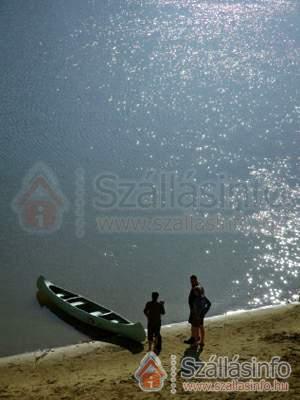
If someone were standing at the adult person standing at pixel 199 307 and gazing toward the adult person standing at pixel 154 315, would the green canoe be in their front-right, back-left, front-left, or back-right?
front-right

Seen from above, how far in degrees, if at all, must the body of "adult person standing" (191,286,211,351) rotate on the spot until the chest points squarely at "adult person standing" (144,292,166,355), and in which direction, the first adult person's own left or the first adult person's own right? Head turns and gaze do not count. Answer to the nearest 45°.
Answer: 0° — they already face them

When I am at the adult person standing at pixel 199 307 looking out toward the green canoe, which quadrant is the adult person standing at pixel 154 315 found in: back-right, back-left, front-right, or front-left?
front-left

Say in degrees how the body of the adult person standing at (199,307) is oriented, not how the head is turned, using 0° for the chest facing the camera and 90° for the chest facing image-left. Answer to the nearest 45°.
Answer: approximately 90°

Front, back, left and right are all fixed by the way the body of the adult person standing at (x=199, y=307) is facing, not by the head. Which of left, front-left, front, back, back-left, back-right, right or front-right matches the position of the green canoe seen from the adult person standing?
front-right
